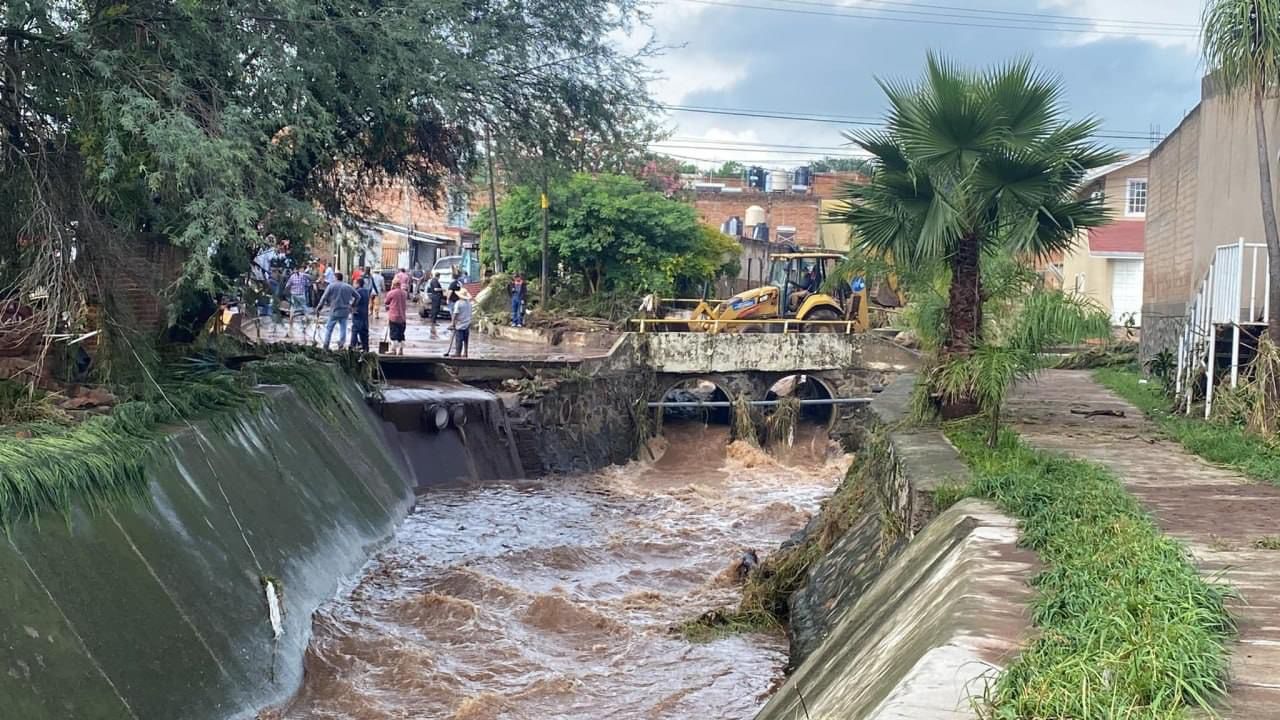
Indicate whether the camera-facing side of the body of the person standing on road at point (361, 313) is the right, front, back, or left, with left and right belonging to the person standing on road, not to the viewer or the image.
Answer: back

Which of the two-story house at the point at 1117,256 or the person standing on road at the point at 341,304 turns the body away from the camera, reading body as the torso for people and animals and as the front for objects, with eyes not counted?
the person standing on road

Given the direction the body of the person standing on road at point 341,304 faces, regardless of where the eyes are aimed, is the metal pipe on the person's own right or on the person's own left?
on the person's own right

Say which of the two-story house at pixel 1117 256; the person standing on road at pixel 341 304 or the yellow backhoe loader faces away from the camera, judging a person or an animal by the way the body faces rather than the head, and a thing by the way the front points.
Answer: the person standing on road

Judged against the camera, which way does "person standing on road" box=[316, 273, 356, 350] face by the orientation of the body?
away from the camera

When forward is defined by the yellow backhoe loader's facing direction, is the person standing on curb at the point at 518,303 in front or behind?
in front

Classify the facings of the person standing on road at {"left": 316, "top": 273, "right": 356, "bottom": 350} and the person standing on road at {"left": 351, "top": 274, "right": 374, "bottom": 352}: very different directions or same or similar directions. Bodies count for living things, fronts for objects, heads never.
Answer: same or similar directions

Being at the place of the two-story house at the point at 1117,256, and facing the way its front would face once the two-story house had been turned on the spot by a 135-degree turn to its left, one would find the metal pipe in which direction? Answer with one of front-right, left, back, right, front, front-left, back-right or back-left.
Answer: back-right

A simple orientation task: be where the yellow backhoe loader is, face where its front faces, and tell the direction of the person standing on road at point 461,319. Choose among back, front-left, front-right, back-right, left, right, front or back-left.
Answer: front-left

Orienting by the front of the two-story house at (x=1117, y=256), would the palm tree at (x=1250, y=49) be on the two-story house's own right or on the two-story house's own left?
on the two-story house's own left

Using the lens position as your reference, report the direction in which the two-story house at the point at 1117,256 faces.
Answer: facing the viewer and to the left of the viewer

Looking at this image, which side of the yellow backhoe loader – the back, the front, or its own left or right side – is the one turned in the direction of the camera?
left
